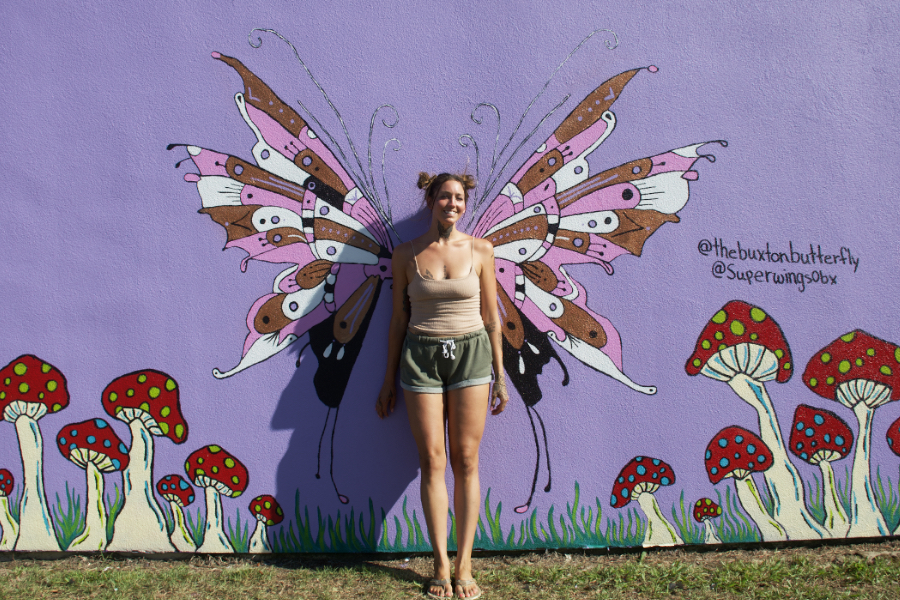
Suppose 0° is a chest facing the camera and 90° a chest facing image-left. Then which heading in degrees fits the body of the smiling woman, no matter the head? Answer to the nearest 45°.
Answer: approximately 0°
